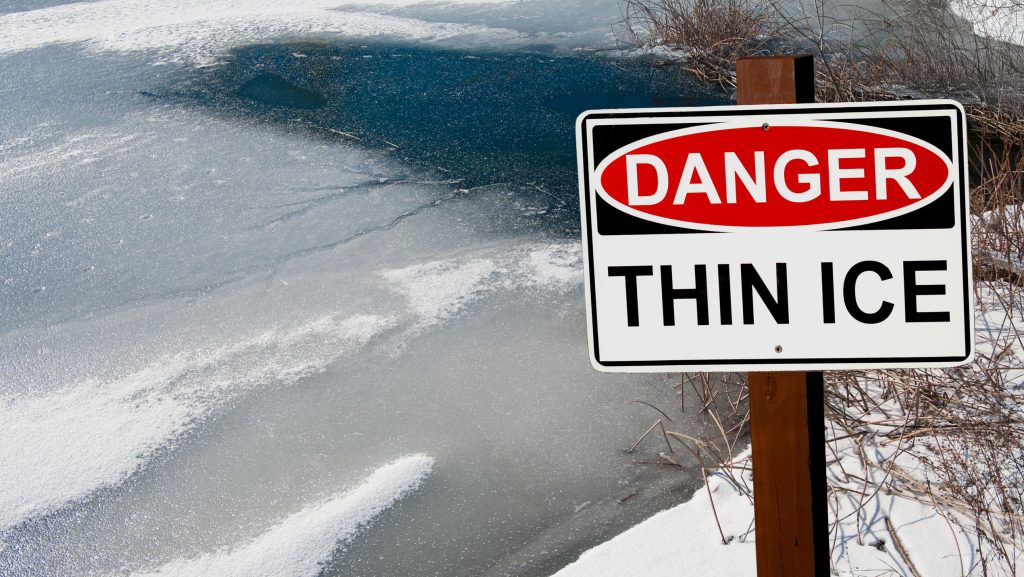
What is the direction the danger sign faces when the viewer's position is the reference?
facing the viewer

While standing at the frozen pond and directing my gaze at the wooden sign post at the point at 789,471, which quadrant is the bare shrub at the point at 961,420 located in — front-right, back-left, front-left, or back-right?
front-left

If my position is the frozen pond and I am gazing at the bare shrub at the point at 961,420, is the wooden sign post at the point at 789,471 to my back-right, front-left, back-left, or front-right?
front-right

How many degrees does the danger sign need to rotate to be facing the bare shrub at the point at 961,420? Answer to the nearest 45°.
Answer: approximately 180°

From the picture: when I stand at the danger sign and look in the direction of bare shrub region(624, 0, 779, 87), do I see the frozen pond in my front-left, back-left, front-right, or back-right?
front-left

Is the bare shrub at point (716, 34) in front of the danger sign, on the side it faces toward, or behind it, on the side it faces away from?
behind

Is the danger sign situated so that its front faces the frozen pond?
no
